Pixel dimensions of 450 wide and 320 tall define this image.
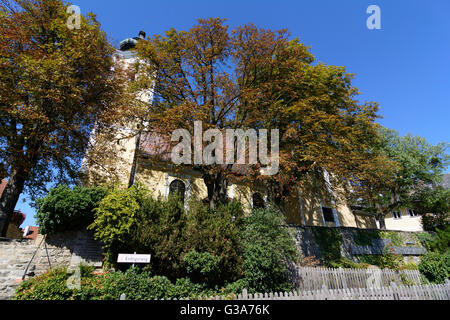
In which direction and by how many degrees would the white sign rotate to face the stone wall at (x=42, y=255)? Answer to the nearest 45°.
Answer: approximately 135° to its right

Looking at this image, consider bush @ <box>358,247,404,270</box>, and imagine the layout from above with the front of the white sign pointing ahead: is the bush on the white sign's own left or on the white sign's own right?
on the white sign's own left

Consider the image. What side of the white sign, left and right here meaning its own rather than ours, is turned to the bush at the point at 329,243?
left

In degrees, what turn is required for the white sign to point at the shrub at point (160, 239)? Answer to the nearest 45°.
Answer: approximately 135° to its left

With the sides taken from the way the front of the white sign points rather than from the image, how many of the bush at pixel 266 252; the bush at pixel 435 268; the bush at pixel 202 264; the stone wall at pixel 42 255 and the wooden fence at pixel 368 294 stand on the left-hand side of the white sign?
4

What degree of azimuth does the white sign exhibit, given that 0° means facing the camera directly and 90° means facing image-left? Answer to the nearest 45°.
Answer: approximately 0°

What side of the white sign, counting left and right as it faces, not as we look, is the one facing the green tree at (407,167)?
left

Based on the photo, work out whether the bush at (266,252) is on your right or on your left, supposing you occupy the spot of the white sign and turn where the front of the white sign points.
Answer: on your left
